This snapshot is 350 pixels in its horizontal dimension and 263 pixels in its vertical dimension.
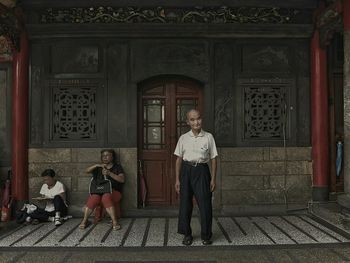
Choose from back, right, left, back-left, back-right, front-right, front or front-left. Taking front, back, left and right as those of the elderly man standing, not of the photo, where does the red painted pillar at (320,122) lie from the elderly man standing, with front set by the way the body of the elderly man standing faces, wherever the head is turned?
back-left

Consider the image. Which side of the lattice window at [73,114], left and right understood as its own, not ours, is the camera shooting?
front

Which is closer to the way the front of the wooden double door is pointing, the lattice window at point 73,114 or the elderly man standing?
the elderly man standing

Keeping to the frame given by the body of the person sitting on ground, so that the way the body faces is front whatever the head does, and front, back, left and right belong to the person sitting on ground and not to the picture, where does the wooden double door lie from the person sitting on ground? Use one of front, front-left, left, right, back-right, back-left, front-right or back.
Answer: back-left

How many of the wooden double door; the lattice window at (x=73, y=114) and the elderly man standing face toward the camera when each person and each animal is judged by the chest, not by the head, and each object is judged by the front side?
3

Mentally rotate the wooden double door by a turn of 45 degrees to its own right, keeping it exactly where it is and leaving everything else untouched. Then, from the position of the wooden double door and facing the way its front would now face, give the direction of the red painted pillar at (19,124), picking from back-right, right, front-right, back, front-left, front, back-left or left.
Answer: front-right

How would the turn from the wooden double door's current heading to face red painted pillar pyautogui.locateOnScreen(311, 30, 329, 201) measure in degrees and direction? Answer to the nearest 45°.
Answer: approximately 90° to its left

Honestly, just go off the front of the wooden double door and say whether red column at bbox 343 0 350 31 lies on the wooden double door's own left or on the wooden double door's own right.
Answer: on the wooden double door's own left

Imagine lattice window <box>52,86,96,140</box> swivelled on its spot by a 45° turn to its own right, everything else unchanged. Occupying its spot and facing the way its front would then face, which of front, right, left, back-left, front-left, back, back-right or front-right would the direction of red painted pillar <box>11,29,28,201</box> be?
front-right

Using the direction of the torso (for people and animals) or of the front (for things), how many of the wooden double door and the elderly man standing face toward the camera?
2

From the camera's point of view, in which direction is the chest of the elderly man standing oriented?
toward the camera

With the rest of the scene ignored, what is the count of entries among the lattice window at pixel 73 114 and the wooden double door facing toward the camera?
2

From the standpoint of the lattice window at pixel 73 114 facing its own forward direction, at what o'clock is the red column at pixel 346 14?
The red column is roughly at 10 o'clock from the lattice window.
